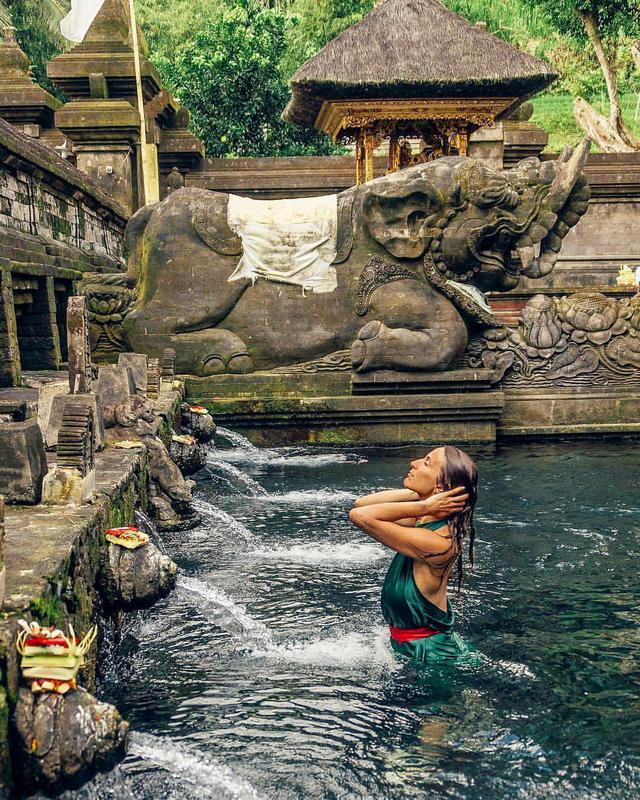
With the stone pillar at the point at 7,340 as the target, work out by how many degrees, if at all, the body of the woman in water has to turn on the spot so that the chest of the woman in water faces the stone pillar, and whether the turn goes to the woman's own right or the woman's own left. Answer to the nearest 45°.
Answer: approximately 45° to the woman's own right

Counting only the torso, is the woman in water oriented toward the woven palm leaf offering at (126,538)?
yes

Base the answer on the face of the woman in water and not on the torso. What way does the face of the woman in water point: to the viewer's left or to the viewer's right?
to the viewer's left

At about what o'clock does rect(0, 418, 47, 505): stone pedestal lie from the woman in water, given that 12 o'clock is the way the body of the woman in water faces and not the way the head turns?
The stone pedestal is roughly at 12 o'clock from the woman in water.

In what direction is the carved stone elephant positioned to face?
to the viewer's right

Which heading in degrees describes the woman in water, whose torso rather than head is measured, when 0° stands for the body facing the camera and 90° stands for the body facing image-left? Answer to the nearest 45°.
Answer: approximately 90°

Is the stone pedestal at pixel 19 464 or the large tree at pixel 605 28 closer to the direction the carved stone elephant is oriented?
the large tree

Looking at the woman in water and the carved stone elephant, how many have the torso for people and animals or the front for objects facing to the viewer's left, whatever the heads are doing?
1

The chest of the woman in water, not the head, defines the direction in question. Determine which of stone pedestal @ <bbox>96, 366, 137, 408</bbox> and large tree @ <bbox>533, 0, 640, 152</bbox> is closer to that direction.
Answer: the stone pedestal

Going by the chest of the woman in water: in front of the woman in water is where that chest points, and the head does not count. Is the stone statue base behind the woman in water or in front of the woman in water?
in front

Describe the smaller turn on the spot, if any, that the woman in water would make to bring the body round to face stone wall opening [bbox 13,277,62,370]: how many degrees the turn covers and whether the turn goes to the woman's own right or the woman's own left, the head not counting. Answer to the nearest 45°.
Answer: approximately 45° to the woman's own right

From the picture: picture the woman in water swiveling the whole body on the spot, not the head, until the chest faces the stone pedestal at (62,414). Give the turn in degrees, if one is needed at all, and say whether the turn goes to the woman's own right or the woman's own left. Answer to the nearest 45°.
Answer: approximately 45° to the woman's own right

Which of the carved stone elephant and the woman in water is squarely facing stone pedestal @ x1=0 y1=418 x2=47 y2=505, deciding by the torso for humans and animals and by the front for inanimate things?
the woman in water

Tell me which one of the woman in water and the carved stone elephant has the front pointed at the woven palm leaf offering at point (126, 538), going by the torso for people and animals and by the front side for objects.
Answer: the woman in water
